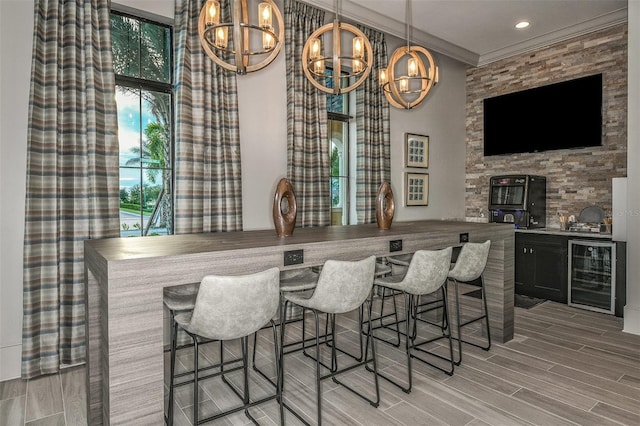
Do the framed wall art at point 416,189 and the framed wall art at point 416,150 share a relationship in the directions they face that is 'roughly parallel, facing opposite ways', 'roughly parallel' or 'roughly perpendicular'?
roughly parallel

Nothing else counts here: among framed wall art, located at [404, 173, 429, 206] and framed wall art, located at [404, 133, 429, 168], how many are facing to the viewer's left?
0

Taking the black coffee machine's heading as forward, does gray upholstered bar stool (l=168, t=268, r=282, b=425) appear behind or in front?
in front

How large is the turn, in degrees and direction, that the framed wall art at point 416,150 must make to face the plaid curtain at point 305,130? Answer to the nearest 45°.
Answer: approximately 90° to its right

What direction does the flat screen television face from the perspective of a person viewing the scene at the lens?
facing the viewer and to the left of the viewer

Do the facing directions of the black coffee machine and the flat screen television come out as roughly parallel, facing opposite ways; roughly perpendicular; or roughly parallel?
roughly parallel

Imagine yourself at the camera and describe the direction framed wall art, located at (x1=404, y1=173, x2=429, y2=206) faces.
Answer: facing the viewer and to the right of the viewer
